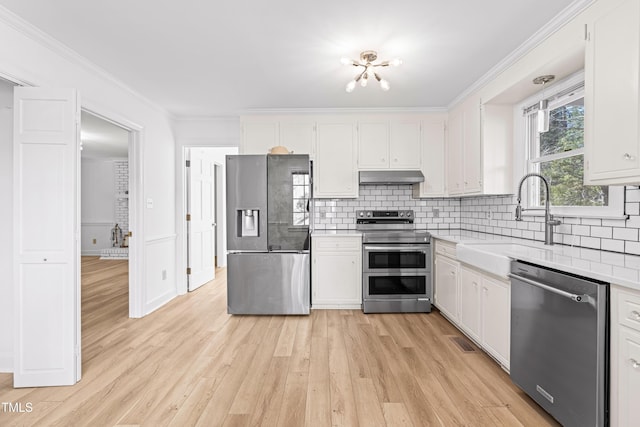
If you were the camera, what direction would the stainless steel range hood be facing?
facing the viewer

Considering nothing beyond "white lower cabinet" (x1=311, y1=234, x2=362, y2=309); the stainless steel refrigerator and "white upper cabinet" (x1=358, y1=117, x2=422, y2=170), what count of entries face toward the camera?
3

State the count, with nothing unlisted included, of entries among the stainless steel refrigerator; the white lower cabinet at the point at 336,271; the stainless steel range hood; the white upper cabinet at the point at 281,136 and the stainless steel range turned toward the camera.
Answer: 5

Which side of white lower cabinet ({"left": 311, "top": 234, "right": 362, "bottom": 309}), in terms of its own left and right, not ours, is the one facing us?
front

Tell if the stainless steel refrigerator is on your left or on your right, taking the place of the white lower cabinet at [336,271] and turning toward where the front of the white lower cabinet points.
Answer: on your right

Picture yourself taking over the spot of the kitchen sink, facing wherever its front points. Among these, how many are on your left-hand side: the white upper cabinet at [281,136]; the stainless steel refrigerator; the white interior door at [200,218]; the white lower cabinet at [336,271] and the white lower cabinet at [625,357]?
1

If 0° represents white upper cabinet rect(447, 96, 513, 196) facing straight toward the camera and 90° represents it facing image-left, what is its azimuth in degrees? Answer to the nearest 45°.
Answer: approximately 45°

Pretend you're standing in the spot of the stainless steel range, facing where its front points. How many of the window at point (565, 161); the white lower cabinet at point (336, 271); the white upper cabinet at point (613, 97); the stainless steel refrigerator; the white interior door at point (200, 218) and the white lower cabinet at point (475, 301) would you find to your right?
3

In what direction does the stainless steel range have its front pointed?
toward the camera

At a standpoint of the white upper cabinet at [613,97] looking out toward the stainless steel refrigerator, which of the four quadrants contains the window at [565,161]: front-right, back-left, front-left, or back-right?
front-right

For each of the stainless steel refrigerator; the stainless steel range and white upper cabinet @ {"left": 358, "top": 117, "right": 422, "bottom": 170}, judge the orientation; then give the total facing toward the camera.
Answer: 3

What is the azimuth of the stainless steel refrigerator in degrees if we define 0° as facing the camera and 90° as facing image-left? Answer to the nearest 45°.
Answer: approximately 0°

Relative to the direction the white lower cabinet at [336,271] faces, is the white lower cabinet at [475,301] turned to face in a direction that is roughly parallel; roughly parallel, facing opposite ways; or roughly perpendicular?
roughly perpendicular

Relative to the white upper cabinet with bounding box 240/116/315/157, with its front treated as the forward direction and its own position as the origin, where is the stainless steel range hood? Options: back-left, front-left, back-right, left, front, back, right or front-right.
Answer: left

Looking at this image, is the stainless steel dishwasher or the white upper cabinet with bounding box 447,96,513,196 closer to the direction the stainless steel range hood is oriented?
the stainless steel dishwasher

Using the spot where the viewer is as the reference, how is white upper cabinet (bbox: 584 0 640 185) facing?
facing the viewer and to the left of the viewer
